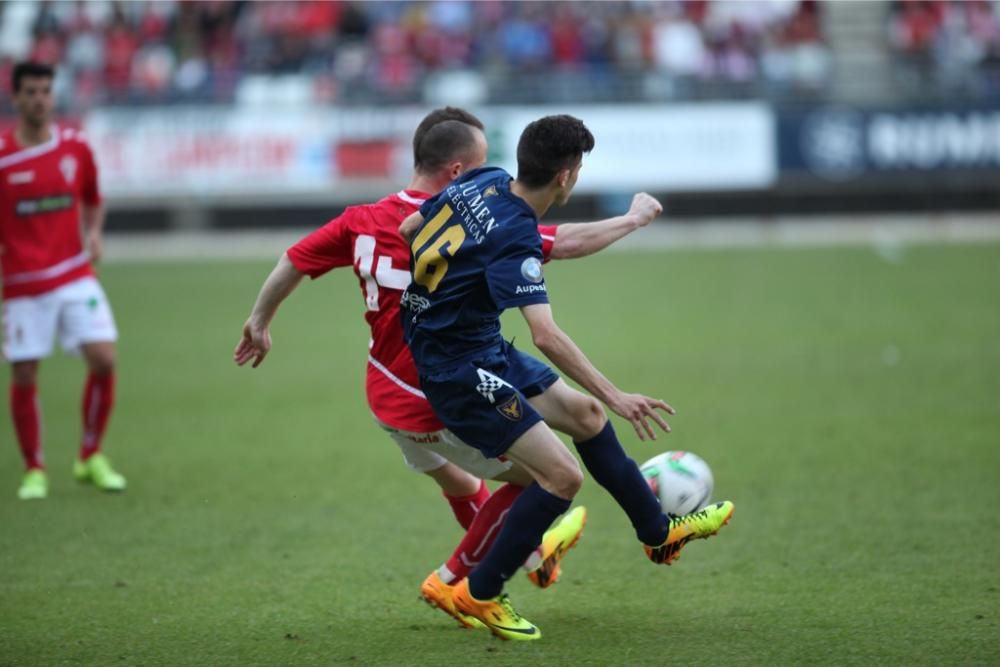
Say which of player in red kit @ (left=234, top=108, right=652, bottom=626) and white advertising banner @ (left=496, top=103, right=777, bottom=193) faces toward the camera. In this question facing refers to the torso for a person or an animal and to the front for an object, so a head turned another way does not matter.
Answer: the white advertising banner

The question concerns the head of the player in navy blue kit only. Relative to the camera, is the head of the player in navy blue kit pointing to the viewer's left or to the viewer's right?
to the viewer's right

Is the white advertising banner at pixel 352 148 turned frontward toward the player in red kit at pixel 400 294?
yes

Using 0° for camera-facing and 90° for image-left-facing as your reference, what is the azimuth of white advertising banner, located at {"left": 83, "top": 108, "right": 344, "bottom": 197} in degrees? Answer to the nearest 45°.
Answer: approximately 0°

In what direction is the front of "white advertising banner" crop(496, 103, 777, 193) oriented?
toward the camera

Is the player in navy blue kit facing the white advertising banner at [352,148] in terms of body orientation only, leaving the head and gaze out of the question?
no

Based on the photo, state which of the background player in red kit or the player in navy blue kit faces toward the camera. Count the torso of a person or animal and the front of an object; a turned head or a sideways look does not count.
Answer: the background player in red kit

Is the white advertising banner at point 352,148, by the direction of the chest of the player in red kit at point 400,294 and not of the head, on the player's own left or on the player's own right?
on the player's own left

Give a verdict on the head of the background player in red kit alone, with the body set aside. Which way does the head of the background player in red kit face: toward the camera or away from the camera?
toward the camera

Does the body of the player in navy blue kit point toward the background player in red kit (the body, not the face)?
no

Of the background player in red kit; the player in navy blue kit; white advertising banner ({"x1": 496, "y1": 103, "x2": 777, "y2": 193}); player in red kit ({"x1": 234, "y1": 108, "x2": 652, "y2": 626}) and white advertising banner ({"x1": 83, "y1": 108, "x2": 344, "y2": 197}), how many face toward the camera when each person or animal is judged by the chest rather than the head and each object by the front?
3

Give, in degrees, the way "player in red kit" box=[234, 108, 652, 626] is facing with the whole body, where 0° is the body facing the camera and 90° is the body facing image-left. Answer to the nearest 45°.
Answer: approximately 225°

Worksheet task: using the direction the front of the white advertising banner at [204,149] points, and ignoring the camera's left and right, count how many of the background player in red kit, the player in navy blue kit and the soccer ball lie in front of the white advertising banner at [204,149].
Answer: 3

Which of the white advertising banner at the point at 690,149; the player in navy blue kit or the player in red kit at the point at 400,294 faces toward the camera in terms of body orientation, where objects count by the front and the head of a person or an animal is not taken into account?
the white advertising banner

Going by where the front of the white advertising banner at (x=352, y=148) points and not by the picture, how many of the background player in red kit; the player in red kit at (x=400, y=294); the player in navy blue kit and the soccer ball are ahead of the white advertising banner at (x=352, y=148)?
4

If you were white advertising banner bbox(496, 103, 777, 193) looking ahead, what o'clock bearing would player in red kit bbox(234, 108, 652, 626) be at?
The player in red kit is roughly at 12 o'clock from the white advertising banner.

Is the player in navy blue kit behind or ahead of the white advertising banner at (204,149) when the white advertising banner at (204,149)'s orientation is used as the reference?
ahead

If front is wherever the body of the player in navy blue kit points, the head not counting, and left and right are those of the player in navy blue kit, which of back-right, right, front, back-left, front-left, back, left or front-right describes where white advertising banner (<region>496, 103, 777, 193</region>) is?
front-left

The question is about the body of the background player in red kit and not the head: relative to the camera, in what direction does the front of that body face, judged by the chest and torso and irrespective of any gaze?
toward the camera
